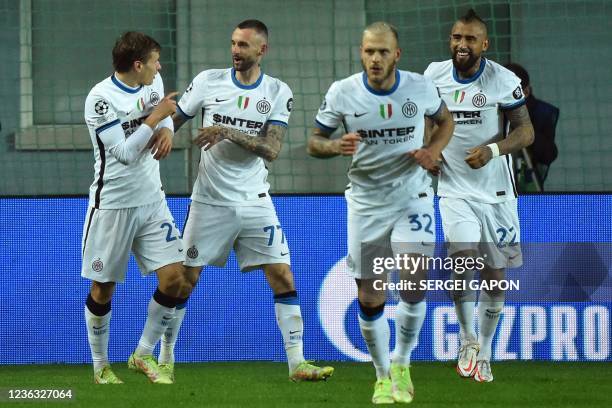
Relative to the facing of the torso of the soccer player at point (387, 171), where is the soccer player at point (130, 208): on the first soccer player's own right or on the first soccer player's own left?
on the first soccer player's own right

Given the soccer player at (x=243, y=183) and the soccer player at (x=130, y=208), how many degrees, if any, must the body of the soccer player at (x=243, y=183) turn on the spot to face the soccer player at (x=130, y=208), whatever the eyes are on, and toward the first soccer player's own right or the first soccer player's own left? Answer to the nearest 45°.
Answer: approximately 90° to the first soccer player's own right

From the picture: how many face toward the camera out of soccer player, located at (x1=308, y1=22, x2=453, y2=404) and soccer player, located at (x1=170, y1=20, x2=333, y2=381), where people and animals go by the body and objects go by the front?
2

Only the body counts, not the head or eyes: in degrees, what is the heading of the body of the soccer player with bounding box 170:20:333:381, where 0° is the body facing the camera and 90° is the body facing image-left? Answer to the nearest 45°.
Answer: approximately 0°

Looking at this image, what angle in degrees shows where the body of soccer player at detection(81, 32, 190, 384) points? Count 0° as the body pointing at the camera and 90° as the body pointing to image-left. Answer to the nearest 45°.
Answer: approximately 315°

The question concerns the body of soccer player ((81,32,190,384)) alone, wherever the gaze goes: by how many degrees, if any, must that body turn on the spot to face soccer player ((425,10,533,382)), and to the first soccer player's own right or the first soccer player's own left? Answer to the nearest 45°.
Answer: approximately 45° to the first soccer player's own left

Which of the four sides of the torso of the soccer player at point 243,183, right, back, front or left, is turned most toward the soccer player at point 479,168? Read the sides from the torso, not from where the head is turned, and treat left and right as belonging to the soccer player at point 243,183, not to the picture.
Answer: left
